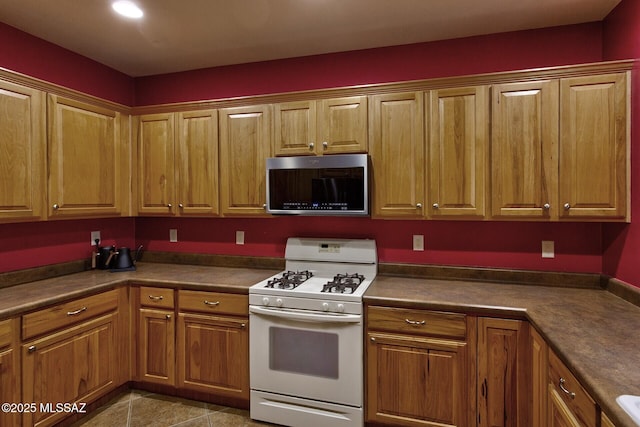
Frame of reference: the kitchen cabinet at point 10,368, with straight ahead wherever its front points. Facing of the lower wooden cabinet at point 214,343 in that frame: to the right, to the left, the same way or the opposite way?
to the right

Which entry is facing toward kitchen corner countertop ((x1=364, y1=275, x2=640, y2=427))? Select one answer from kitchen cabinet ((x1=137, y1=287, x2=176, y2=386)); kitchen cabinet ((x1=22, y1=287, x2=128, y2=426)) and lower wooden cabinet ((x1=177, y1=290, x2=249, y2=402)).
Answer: kitchen cabinet ((x1=22, y1=287, x2=128, y2=426))

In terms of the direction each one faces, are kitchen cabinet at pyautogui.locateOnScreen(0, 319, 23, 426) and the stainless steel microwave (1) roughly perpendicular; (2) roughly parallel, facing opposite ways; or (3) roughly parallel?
roughly perpendicular

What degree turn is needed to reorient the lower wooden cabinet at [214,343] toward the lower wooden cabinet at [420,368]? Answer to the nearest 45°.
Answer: approximately 90° to its left

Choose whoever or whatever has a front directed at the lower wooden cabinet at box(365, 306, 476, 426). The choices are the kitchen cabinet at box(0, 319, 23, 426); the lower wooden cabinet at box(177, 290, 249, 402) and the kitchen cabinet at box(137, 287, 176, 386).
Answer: the kitchen cabinet at box(0, 319, 23, 426)

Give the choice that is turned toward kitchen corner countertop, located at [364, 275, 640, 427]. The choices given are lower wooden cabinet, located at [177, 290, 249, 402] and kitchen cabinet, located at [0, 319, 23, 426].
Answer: the kitchen cabinet

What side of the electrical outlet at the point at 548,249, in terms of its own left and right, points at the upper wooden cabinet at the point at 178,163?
right

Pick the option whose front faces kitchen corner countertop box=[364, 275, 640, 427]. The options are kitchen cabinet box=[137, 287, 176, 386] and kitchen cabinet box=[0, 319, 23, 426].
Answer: kitchen cabinet box=[0, 319, 23, 426]

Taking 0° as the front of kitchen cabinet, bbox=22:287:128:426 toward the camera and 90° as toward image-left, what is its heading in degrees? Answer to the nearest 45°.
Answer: approximately 315°

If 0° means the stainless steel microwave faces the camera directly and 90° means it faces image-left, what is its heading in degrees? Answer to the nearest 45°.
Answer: approximately 0°

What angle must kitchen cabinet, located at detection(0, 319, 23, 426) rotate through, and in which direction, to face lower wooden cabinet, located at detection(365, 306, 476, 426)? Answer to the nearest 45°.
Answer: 0° — it already faces it

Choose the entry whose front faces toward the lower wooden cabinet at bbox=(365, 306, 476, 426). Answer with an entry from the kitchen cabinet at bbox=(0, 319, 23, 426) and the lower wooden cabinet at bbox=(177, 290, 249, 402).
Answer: the kitchen cabinet

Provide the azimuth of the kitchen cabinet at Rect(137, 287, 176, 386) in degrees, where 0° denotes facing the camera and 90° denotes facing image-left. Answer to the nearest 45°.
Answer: approximately 45°
